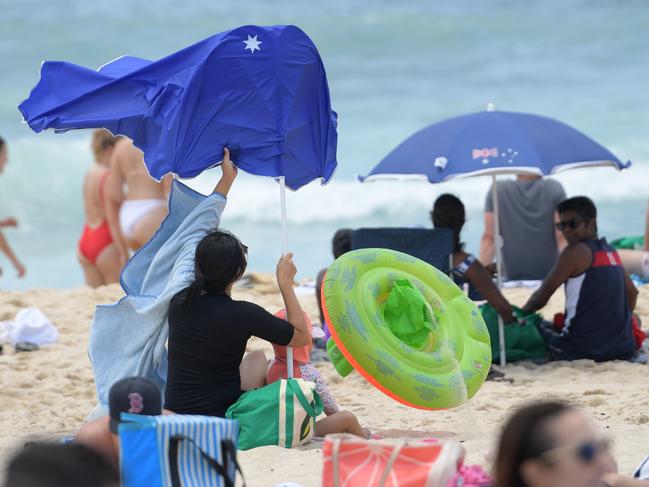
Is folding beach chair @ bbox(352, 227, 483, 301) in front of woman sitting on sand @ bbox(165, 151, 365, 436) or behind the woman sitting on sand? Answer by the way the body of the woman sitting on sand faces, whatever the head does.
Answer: in front

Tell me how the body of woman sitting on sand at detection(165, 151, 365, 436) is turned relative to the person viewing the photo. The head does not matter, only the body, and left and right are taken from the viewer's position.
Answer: facing away from the viewer and to the right of the viewer

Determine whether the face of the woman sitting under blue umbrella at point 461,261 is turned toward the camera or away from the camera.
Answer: away from the camera

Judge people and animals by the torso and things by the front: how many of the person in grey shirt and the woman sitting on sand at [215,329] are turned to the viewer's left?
0

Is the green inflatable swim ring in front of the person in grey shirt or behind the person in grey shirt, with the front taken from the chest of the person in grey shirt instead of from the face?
behind

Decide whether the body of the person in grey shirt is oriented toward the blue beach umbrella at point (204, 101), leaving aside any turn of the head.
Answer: no

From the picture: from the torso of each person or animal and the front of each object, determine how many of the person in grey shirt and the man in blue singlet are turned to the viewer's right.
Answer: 0

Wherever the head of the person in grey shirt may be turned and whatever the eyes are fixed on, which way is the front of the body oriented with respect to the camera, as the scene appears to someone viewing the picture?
away from the camera
